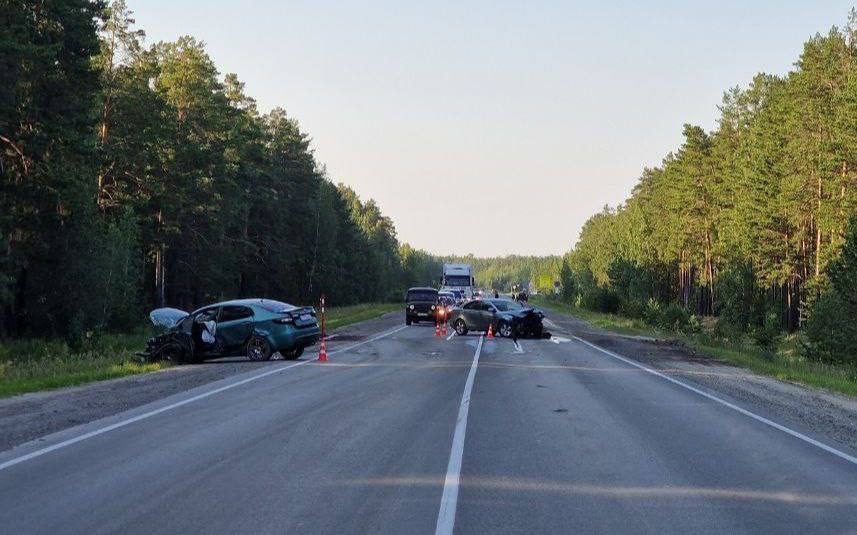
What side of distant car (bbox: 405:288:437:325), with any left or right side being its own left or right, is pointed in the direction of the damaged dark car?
front

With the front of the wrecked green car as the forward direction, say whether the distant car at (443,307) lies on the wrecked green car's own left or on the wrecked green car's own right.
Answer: on the wrecked green car's own right

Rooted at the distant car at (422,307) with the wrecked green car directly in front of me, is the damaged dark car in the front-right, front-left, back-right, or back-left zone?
front-left

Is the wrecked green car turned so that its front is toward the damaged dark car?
no

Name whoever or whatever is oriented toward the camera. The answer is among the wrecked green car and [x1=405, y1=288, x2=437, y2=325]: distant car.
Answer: the distant car

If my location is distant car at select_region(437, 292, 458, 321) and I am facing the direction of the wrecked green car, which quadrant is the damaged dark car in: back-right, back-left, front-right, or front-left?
front-left

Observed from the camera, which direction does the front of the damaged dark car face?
facing the viewer and to the right of the viewer

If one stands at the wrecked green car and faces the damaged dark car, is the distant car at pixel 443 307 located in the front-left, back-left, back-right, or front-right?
front-left

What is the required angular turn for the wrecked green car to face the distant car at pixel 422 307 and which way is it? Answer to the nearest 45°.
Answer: approximately 90° to its right

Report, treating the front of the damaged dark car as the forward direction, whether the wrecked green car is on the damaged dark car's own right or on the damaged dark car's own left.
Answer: on the damaged dark car's own right

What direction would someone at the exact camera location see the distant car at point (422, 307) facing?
facing the viewer

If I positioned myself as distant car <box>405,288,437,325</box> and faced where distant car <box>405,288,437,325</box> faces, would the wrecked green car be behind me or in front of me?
in front

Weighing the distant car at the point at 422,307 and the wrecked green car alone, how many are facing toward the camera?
1

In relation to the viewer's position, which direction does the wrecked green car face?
facing away from the viewer and to the left of the viewer
